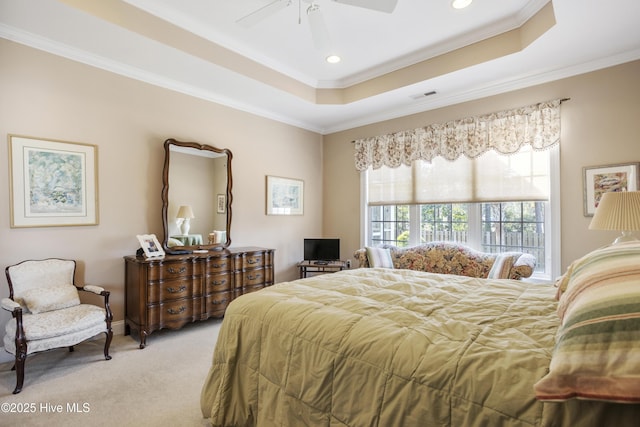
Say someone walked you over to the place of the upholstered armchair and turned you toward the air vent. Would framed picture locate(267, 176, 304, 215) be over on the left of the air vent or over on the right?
left

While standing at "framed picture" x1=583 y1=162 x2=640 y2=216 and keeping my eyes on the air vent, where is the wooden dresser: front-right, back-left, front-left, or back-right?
front-left

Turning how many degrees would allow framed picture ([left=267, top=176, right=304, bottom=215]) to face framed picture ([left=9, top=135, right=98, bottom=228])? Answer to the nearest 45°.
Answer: approximately 90° to its right

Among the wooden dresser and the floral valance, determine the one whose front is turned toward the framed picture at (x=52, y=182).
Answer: the floral valance

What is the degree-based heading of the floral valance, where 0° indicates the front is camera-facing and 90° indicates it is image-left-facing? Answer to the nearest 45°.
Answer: approximately 45°

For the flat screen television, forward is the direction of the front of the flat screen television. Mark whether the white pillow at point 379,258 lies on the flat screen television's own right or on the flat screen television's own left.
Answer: on the flat screen television's own left

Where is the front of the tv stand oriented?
toward the camera

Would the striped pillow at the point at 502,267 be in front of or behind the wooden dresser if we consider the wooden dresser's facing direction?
in front

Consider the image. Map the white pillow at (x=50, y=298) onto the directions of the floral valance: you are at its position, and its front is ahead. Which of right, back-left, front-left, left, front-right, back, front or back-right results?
front

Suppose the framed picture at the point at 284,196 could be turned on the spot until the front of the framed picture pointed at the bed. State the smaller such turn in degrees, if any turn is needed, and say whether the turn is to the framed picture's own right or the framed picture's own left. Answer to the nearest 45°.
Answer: approximately 45° to the framed picture's own right

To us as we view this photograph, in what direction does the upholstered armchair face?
facing the viewer and to the right of the viewer

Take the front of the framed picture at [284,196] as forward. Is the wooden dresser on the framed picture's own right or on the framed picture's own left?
on the framed picture's own right

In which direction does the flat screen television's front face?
toward the camera

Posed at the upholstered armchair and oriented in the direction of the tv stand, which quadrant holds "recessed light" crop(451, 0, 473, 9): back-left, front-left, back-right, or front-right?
front-right

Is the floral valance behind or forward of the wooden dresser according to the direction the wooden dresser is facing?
forward
